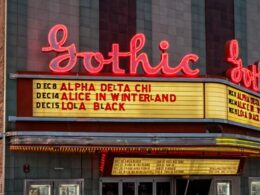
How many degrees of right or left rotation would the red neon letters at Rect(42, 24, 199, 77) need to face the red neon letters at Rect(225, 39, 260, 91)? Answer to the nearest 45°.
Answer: approximately 90° to its left

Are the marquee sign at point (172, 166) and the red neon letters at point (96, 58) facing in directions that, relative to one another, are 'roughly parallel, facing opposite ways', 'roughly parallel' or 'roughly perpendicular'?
roughly parallel

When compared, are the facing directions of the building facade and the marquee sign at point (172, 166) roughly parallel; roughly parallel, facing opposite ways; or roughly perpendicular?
roughly parallel

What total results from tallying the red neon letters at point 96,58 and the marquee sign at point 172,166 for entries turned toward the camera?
2

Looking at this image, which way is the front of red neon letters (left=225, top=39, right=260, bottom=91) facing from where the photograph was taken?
facing the viewer and to the right of the viewer

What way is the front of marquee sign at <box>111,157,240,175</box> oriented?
toward the camera
